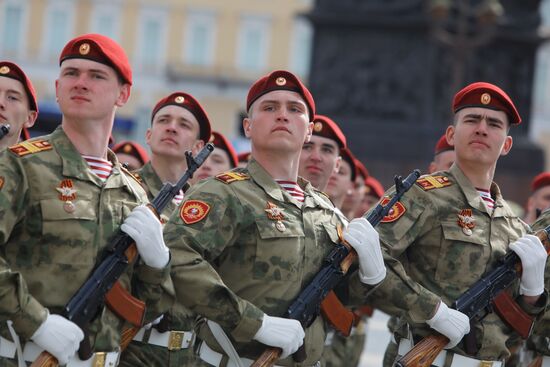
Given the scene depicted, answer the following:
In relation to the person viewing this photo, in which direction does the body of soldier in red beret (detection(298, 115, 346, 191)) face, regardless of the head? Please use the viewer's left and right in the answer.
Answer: facing the viewer and to the left of the viewer

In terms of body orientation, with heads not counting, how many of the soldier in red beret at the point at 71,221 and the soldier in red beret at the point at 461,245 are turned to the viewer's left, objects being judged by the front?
0

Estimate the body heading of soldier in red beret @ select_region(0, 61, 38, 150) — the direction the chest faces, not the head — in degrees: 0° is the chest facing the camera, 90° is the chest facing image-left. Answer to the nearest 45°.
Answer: approximately 45°

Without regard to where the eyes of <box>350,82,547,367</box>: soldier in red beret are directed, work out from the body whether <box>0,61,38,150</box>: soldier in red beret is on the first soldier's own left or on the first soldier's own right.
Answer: on the first soldier's own right
